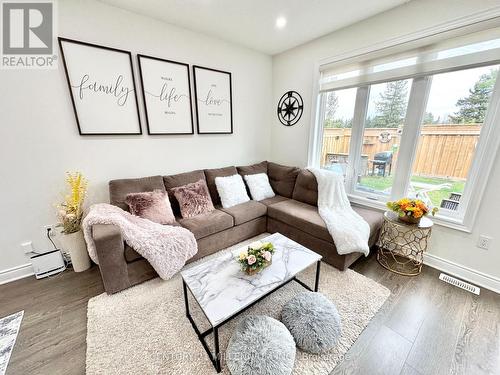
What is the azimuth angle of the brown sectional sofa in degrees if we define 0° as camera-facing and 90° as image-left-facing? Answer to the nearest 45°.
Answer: approximately 315°

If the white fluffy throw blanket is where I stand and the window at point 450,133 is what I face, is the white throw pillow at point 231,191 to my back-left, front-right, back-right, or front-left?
back-left

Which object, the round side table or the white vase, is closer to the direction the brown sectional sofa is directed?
the round side table

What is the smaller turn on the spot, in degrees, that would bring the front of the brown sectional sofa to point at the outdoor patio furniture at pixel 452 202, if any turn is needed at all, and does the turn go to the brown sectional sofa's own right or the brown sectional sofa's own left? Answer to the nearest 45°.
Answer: approximately 45° to the brown sectional sofa's own left
